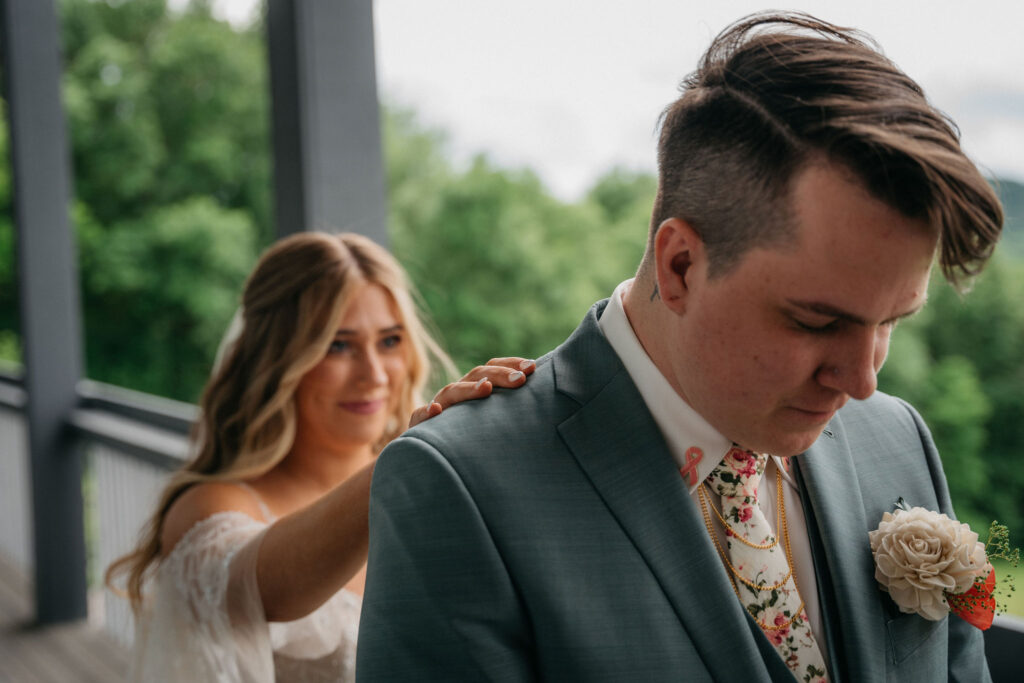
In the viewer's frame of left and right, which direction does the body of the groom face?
facing the viewer and to the right of the viewer

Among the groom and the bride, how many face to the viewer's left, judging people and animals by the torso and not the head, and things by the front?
0

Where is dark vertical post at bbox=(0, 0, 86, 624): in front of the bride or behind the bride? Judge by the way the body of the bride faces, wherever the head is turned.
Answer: behind

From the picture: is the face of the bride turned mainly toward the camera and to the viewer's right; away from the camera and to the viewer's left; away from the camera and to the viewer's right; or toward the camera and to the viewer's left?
toward the camera and to the viewer's right

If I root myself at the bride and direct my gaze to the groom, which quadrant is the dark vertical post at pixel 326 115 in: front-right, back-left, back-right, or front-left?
back-left

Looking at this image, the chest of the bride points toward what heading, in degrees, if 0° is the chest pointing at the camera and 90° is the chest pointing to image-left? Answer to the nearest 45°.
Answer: approximately 315°

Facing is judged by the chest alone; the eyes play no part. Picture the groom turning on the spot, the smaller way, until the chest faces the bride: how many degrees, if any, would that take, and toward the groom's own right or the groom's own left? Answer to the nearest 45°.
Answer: approximately 180°

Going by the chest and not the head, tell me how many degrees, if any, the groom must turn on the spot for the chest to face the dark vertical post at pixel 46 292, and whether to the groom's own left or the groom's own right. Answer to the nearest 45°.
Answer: approximately 180°

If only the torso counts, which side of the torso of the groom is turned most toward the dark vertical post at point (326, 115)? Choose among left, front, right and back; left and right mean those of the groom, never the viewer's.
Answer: back

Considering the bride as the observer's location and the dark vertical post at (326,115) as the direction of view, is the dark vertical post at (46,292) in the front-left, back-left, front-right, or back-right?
front-left

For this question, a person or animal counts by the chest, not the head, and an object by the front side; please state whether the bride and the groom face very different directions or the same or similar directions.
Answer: same or similar directions

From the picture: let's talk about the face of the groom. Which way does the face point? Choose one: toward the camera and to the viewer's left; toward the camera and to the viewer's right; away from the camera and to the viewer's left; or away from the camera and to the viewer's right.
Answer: toward the camera and to the viewer's right
